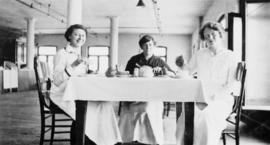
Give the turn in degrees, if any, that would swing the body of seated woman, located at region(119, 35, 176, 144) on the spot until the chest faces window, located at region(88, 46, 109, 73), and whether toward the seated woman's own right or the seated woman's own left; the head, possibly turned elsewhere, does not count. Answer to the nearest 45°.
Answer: approximately 180°

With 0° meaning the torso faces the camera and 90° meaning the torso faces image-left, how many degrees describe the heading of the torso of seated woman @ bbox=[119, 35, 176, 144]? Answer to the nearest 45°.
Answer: approximately 0°

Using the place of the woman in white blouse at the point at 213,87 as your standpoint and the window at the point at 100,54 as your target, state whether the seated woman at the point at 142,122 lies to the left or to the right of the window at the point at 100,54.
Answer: left

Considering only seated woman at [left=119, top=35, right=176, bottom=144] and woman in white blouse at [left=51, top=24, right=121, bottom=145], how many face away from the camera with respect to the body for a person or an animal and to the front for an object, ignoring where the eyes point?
0

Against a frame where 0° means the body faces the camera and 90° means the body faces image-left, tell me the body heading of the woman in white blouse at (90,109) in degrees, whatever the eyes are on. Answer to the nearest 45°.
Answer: approximately 315°

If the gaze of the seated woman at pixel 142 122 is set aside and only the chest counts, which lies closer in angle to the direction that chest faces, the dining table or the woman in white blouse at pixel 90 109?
the dining table

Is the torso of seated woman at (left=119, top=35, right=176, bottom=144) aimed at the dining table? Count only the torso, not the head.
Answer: yes

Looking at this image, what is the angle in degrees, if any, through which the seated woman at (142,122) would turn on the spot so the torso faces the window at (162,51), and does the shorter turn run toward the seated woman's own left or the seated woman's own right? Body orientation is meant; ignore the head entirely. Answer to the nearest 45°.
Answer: approximately 180°

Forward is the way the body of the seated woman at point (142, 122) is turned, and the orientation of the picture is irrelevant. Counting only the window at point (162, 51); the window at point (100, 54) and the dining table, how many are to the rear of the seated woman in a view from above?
2

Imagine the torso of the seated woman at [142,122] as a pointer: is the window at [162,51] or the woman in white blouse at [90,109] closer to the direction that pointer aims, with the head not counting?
the woman in white blouse

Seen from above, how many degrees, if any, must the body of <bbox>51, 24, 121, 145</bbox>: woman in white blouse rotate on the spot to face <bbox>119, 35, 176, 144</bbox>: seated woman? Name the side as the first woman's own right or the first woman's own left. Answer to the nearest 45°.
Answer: approximately 45° to the first woman's own left

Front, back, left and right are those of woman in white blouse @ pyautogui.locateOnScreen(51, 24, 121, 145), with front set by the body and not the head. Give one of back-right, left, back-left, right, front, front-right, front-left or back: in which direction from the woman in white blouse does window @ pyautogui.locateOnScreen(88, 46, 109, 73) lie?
back-left

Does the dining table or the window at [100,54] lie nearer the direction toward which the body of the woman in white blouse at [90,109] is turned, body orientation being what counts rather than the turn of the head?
the dining table
